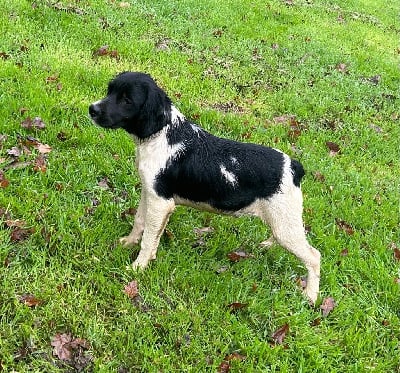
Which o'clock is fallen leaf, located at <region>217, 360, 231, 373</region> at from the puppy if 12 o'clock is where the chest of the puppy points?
The fallen leaf is roughly at 8 o'clock from the puppy.

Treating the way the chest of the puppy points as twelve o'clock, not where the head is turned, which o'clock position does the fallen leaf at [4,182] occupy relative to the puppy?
The fallen leaf is roughly at 12 o'clock from the puppy.

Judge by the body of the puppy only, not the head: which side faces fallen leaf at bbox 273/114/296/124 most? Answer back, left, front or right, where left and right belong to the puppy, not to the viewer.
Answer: right

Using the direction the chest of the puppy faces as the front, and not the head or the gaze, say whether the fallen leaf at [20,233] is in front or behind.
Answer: in front

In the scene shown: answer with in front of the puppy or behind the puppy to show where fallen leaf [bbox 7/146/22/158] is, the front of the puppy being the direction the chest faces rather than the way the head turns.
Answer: in front

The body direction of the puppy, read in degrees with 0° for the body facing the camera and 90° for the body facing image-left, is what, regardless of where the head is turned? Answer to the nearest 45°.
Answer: approximately 90°

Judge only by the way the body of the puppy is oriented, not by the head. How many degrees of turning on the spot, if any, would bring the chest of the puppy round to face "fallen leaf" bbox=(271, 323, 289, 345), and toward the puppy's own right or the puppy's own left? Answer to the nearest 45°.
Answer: approximately 135° to the puppy's own left

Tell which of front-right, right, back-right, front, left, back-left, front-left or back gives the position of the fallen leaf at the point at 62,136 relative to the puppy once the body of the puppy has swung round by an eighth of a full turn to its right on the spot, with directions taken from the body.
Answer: front

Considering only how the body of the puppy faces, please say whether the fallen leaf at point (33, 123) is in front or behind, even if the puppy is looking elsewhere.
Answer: in front

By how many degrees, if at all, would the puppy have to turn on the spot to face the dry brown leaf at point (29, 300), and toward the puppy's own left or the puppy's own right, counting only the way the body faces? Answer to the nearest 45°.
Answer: approximately 45° to the puppy's own left

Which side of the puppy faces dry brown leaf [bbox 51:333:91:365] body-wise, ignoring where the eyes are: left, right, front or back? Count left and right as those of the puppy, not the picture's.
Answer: left

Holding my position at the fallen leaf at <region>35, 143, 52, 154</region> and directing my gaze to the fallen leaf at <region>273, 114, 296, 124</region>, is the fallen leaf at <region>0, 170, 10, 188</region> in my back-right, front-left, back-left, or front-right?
back-right
